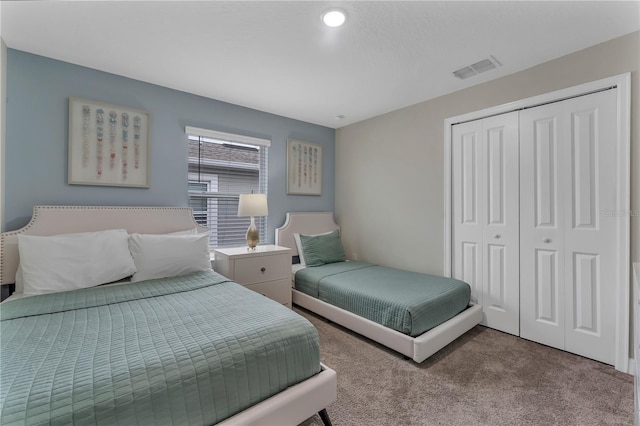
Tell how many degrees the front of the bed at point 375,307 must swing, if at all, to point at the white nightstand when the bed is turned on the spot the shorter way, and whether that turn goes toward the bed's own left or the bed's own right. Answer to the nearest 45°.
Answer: approximately 135° to the bed's own right

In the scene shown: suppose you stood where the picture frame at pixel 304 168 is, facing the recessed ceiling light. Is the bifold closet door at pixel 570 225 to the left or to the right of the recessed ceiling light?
left

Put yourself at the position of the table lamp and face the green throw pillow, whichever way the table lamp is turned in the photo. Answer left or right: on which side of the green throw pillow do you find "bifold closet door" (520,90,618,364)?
right

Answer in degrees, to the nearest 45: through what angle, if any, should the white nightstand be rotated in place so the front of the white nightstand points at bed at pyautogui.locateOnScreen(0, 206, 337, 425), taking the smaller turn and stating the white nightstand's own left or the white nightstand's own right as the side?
approximately 45° to the white nightstand's own right

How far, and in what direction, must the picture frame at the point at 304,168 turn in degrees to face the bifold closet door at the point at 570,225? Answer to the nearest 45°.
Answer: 0° — it already faces it

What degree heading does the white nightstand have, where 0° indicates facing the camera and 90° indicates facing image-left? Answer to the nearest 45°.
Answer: approximately 315°

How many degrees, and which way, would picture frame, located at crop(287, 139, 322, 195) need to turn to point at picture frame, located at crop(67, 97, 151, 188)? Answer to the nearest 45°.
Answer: approximately 90° to its right

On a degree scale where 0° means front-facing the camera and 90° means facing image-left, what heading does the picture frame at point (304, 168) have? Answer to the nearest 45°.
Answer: approximately 315°

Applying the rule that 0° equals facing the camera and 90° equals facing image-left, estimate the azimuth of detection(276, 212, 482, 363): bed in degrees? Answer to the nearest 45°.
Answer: approximately 315°
